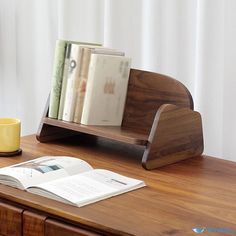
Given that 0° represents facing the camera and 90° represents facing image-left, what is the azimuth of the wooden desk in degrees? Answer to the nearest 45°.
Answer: approximately 45°
